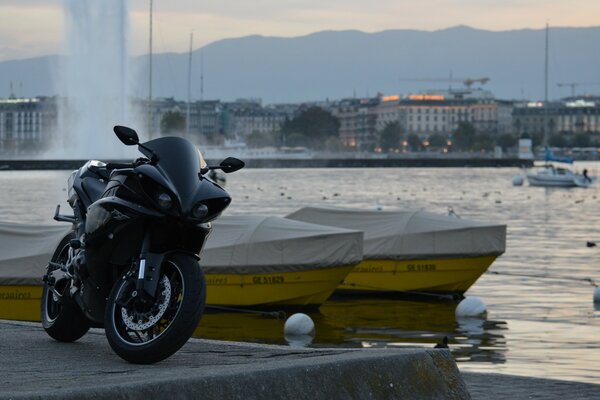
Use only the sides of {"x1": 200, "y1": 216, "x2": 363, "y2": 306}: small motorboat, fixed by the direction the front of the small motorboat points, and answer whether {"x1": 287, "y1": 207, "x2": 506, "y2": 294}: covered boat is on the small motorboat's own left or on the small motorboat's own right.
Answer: on the small motorboat's own left

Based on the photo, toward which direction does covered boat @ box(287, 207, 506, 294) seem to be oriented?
to the viewer's right

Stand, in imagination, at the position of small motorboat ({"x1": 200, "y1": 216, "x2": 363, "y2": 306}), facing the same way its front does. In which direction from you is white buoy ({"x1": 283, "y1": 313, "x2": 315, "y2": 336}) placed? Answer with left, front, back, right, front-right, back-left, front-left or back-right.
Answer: right

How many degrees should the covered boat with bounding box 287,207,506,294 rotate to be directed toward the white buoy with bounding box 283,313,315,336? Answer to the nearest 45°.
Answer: approximately 90° to its right

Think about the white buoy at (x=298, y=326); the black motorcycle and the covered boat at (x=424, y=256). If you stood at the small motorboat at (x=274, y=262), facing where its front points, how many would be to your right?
2

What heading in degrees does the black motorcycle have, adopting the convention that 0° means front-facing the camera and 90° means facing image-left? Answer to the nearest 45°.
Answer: approximately 315°

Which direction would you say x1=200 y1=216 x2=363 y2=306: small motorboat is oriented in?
to the viewer's right

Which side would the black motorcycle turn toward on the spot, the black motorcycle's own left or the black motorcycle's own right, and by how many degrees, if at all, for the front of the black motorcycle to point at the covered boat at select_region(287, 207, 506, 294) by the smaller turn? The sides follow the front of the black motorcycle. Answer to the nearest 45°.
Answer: approximately 135° to the black motorcycle's own left

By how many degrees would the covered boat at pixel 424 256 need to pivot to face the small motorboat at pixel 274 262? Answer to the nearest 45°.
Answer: approximately 135° to its right

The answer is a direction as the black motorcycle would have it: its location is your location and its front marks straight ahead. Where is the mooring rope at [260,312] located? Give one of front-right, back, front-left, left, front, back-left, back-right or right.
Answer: back-left

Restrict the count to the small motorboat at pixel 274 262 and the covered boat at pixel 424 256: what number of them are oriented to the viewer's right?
2

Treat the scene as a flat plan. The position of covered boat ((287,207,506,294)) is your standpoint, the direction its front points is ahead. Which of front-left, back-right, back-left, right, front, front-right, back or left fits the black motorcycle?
right
